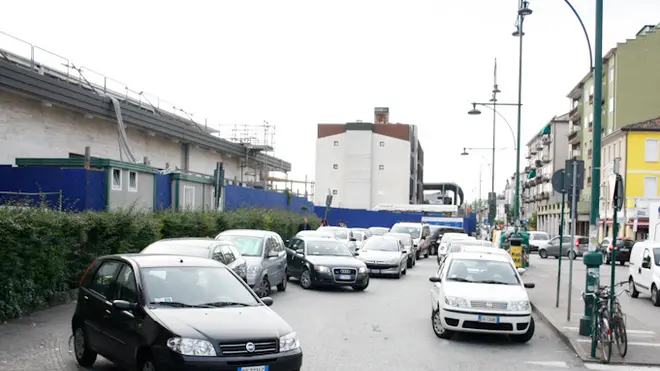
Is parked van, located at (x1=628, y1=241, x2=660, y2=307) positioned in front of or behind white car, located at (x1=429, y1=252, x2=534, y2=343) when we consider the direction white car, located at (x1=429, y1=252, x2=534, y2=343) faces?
behind

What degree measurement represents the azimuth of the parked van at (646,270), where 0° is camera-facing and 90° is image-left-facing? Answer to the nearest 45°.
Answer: approximately 315°

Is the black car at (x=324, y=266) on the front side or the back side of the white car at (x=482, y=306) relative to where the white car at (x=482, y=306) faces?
on the back side

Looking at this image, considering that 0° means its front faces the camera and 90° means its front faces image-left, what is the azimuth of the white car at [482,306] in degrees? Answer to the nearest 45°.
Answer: approximately 0°

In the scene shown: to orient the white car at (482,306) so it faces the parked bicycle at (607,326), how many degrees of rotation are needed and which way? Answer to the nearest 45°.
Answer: approximately 45° to its left

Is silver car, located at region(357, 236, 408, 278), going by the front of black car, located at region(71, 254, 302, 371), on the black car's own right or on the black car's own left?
on the black car's own left

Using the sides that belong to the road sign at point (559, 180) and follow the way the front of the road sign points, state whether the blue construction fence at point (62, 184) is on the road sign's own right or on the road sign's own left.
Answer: on the road sign's own left

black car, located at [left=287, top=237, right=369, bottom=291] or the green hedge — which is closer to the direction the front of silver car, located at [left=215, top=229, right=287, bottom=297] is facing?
the green hedge

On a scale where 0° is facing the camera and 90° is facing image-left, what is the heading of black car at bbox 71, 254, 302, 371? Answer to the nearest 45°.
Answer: approximately 315°

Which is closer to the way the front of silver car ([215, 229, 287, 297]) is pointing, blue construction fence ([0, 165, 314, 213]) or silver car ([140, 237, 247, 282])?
the silver car

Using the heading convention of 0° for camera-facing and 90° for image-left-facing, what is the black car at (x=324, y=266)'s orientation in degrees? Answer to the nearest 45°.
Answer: approximately 315°

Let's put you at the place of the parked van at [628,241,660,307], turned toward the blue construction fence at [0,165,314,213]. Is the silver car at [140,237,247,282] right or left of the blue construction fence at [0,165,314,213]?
left

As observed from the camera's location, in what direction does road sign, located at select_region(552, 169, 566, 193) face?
facing away from the viewer
